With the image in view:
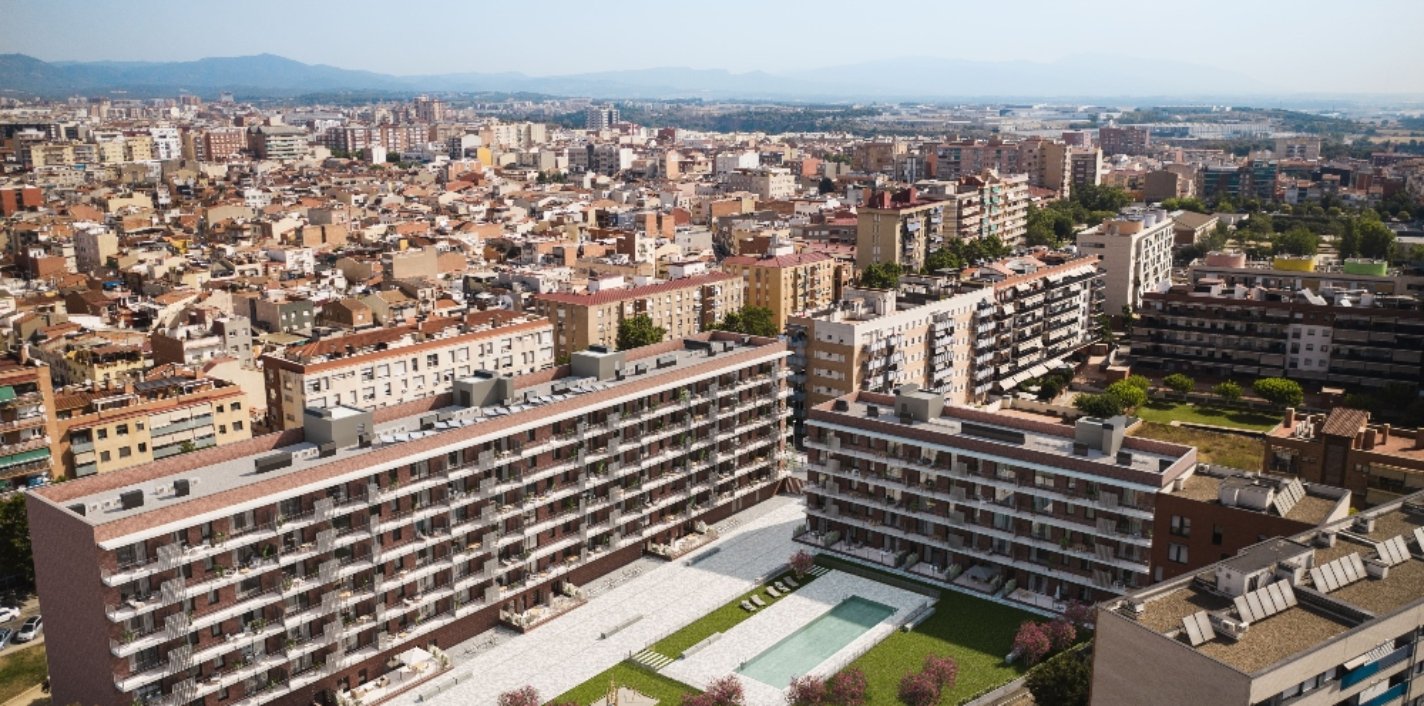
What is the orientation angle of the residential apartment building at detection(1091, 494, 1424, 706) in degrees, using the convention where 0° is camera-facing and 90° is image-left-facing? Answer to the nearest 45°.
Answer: approximately 315°

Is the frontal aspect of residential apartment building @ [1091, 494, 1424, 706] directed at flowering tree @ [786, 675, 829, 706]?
no

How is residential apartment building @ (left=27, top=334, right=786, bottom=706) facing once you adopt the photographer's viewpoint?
facing the viewer and to the right of the viewer

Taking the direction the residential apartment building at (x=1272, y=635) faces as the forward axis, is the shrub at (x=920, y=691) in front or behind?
behind

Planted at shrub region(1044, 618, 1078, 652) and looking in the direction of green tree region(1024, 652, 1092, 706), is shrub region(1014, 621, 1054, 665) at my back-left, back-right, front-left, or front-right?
front-right

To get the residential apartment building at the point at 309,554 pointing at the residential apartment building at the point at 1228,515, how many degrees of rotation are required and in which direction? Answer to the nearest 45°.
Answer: approximately 45° to its left

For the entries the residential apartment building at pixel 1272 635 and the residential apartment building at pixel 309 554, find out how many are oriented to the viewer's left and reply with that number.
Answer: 0

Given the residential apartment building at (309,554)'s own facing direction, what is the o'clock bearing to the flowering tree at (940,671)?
The flowering tree is roughly at 11 o'clock from the residential apartment building.

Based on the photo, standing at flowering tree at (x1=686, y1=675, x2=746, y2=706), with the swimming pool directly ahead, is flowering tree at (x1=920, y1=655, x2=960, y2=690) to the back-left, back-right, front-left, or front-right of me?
front-right
